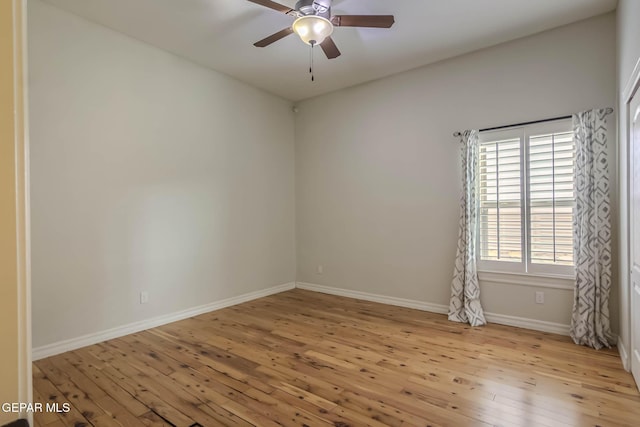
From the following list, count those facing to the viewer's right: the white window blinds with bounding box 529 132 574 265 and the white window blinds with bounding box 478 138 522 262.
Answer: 0

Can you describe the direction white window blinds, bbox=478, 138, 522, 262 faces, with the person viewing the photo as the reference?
facing the viewer and to the left of the viewer

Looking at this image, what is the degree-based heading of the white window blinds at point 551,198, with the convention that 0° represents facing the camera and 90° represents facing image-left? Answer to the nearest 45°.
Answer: approximately 45°

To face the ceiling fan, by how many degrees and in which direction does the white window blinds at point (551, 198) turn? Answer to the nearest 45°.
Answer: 0° — it already faces it

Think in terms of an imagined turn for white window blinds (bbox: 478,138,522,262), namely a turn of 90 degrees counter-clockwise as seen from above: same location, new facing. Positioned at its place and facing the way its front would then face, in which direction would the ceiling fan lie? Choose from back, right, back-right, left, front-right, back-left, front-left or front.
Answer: right

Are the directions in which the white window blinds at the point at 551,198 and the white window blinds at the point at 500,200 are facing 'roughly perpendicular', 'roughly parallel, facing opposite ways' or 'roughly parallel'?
roughly parallel

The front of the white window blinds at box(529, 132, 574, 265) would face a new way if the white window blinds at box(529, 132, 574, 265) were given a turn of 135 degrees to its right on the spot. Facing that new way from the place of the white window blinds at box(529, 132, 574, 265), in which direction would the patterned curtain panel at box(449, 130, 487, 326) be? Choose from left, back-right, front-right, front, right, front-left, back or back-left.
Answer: left
